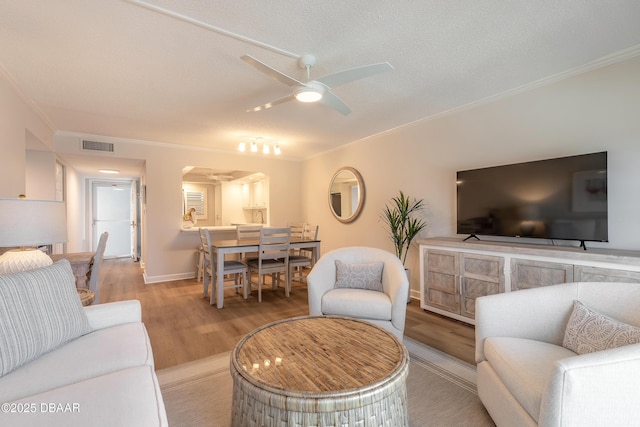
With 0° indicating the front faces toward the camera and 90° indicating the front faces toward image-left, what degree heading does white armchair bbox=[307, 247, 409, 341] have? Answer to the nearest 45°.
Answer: approximately 0°

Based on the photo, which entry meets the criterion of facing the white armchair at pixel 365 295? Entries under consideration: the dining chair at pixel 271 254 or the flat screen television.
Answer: the flat screen television

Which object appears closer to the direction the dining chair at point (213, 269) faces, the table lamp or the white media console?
the white media console

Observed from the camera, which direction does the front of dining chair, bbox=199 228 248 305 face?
facing to the right of the viewer

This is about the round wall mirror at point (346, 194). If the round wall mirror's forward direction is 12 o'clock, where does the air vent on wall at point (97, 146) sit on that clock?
The air vent on wall is roughly at 1 o'clock from the round wall mirror.

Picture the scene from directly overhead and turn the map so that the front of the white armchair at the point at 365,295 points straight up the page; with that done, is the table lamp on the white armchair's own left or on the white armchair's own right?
on the white armchair's own right

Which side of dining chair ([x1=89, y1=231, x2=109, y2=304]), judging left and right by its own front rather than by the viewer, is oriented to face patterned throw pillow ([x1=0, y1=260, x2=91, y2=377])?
left

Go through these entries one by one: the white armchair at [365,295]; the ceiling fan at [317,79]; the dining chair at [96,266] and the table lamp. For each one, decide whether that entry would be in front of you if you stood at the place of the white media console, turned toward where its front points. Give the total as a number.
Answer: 4

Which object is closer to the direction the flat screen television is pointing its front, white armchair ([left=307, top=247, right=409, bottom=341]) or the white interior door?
the white armchair

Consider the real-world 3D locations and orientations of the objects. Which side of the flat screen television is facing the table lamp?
front

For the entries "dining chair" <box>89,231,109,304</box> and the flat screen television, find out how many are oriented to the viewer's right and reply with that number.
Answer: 0

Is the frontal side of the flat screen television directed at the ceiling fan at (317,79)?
yes

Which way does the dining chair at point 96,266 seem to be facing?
to the viewer's left

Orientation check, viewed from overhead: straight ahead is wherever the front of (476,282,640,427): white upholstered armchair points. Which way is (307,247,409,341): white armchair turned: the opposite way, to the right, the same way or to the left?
to the left

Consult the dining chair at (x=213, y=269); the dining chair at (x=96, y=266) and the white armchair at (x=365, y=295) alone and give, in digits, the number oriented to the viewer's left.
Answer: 1

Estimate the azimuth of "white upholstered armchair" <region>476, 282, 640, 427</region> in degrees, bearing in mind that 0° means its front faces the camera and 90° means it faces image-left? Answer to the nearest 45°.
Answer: approximately 45°
